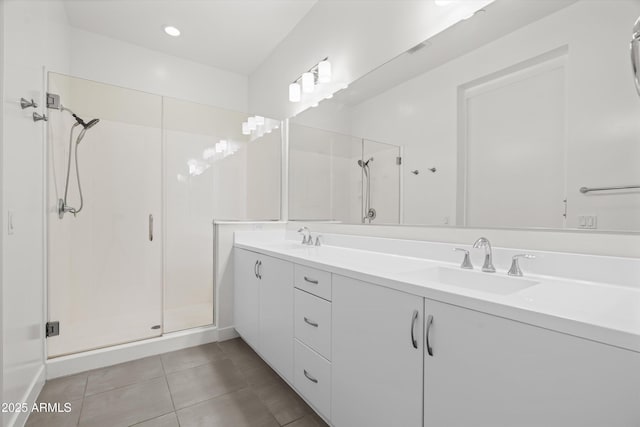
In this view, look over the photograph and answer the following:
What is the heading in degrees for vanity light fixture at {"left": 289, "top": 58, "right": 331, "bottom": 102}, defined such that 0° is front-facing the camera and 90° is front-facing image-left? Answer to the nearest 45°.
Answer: approximately 45°

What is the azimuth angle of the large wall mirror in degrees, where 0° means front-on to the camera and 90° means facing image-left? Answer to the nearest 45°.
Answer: approximately 45°

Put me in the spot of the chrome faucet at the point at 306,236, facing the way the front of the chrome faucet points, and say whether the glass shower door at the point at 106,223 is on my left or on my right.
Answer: on my right

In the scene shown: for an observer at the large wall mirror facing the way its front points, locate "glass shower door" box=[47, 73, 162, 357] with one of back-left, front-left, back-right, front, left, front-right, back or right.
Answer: front-right

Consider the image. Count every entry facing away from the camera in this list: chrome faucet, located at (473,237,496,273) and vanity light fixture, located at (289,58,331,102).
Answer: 0
